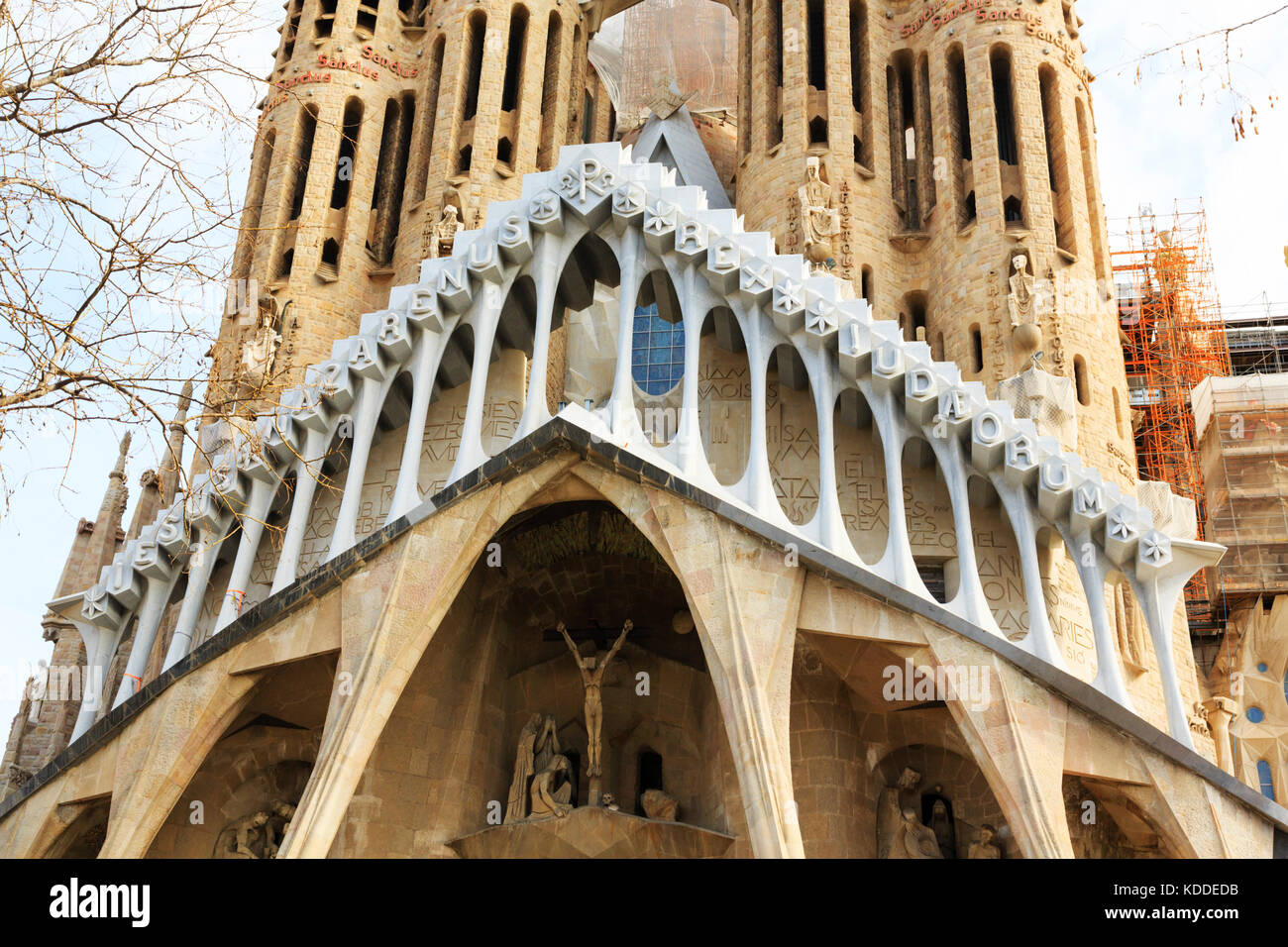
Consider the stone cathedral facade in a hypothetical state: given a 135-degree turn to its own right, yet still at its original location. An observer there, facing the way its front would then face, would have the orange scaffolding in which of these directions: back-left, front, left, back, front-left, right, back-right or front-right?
right

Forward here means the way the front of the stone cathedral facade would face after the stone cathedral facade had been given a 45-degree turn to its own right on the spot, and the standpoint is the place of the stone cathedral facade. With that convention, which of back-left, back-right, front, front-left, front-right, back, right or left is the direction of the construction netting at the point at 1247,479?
back

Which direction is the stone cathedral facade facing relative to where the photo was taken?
toward the camera

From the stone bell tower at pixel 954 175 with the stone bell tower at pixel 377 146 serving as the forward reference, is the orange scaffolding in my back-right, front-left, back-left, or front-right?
back-right
